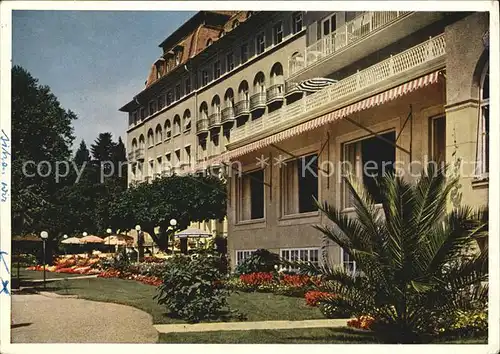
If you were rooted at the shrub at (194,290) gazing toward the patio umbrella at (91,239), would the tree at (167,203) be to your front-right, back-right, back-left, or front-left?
front-right

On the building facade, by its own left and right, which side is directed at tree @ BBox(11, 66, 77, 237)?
front

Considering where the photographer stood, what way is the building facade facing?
facing the viewer and to the left of the viewer
